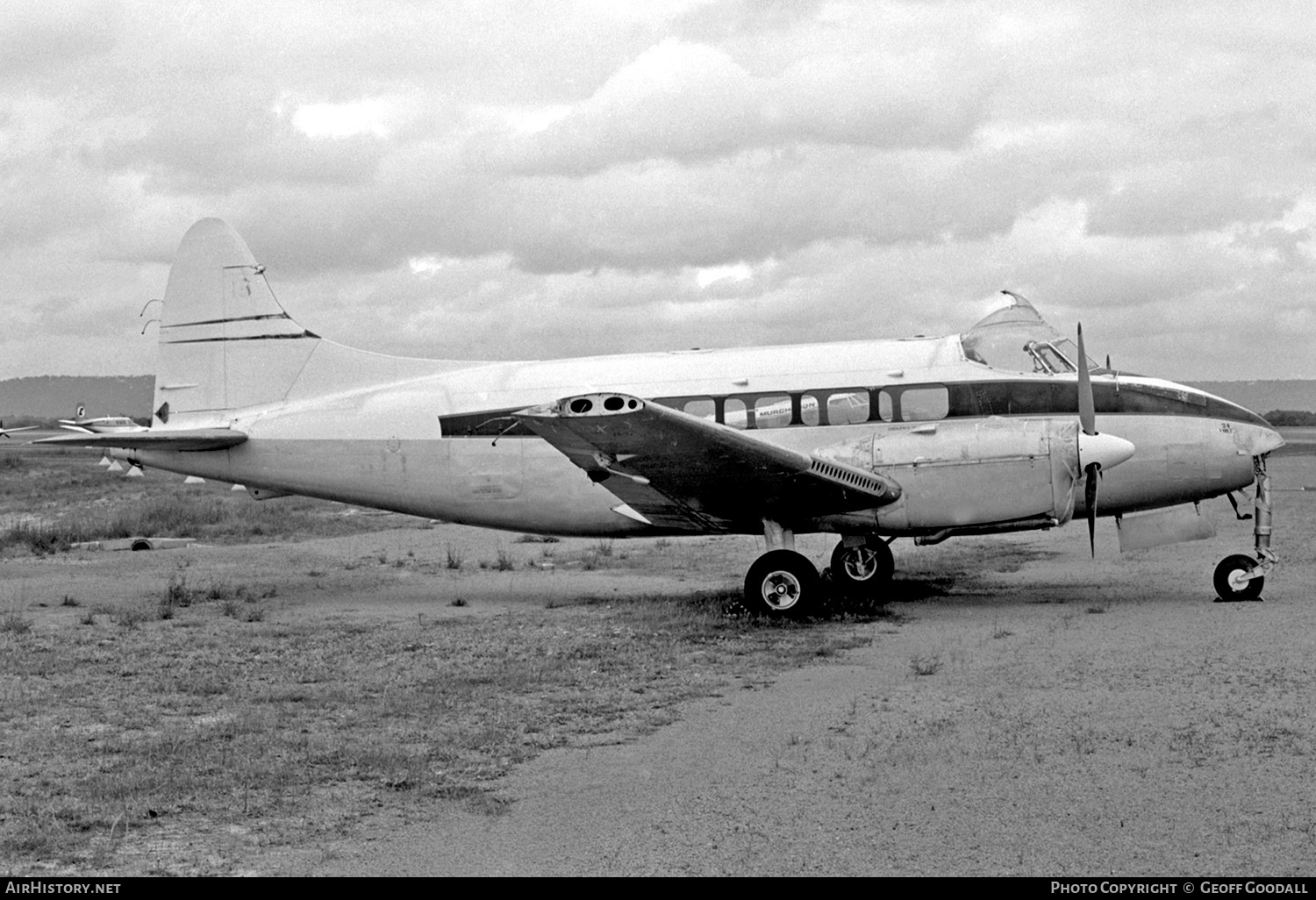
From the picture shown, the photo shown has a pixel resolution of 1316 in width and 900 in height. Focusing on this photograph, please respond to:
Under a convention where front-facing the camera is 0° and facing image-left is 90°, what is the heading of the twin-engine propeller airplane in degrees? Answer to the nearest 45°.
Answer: approximately 270°
